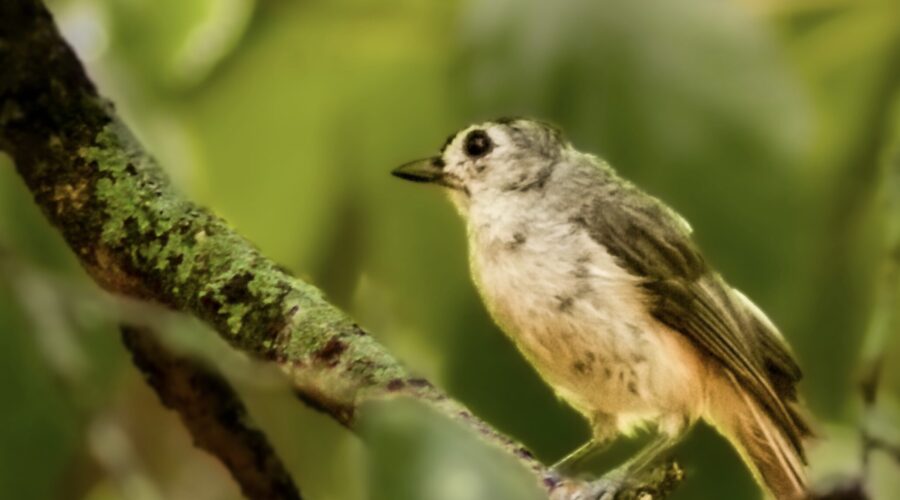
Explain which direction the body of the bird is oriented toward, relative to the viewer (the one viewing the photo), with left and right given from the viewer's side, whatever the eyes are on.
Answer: facing to the left of the viewer
